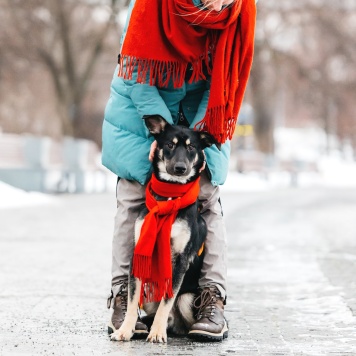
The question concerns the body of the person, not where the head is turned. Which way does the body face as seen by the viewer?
toward the camera

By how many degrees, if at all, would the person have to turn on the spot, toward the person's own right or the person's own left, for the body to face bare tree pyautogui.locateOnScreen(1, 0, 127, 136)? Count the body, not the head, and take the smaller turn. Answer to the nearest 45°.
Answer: approximately 180°
